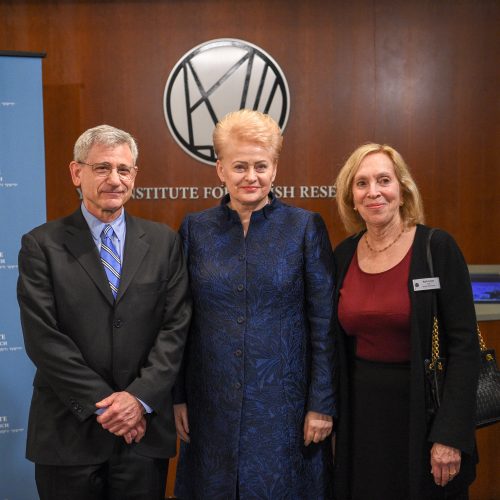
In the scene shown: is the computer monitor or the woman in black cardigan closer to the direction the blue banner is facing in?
the woman in black cardigan

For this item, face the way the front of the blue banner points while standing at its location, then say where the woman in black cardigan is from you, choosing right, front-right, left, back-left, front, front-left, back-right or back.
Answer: front-left

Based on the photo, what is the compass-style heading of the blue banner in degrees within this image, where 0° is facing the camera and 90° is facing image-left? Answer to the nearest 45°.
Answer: approximately 0°

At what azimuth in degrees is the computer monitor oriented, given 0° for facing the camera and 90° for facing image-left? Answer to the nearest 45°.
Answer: approximately 0°

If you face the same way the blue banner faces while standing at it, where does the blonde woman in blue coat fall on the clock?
The blonde woman in blue coat is roughly at 11 o'clock from the blue banner.

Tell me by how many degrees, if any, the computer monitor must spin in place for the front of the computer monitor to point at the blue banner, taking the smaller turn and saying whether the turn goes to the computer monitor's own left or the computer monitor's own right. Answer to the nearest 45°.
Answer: approximately 45° to the computer monitor's own right

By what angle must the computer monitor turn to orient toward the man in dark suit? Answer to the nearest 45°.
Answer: approximately 45° to its right

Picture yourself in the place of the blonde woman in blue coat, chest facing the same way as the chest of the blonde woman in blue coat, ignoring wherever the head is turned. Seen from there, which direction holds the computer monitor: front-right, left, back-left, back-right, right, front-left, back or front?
back-left

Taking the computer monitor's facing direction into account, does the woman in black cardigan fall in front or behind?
in front
